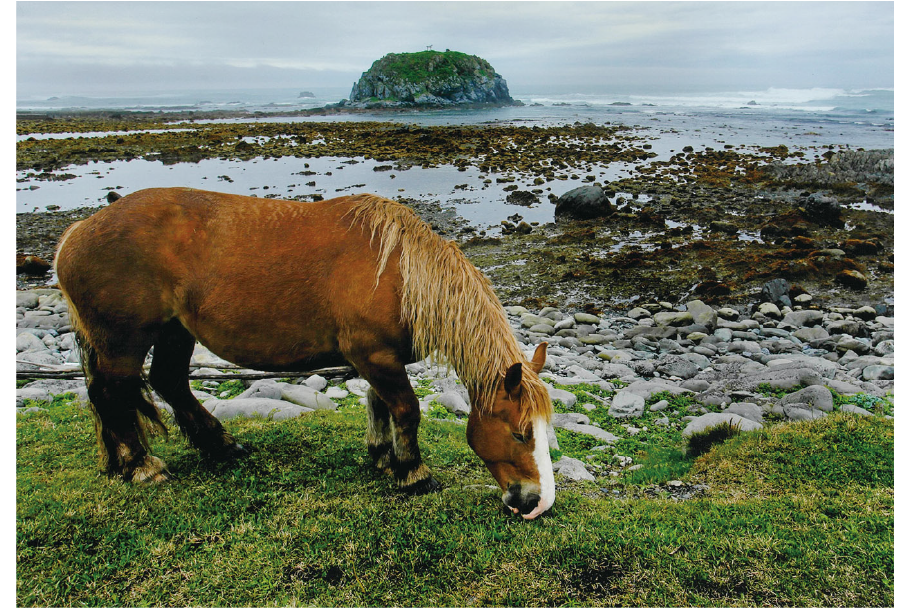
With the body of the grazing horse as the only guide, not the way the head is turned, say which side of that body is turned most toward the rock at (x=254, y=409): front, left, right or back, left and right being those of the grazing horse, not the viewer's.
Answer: left

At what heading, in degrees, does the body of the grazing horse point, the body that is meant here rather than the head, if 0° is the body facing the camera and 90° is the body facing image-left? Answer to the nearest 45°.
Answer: approximately 270°

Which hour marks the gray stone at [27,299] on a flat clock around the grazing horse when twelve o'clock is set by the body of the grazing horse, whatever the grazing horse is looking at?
The gray stone is roughly at 8 o'clock from the grazing horse.

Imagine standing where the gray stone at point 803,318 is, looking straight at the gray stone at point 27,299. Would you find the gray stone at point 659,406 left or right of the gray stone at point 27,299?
left

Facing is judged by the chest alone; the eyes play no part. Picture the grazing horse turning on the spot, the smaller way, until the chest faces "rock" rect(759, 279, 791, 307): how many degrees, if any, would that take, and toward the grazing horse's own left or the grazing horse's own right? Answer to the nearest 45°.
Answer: approximately 45° to the grazing horse's own left

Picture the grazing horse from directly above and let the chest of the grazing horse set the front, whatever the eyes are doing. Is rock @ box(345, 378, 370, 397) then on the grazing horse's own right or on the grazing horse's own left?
on the grazing horse's own left

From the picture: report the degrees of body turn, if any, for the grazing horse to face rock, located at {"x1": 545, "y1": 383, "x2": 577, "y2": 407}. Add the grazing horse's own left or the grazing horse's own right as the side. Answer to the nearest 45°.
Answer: approximately 45° to the grazing horse's own left

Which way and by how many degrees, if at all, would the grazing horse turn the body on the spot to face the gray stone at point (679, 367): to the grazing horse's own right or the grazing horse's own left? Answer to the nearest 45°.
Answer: approximately 45° to the grazing horse's own left

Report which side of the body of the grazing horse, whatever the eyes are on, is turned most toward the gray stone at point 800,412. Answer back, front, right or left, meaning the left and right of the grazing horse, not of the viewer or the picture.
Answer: front

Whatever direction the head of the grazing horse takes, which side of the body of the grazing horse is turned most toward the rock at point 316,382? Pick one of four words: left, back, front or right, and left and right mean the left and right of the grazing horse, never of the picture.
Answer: left

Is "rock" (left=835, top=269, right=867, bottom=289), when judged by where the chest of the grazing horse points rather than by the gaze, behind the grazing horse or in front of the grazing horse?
in front

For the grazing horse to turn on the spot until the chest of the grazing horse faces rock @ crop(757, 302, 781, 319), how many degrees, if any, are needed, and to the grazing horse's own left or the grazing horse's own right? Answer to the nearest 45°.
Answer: approximately 45° to the grazing horse's own left
